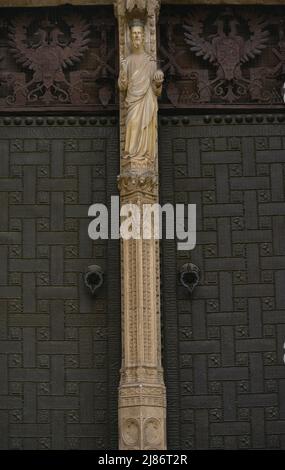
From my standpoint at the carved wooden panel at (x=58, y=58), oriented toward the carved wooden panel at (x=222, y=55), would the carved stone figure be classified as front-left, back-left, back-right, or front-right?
front-right

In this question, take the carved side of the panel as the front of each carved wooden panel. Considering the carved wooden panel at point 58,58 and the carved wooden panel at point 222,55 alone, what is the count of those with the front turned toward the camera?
2

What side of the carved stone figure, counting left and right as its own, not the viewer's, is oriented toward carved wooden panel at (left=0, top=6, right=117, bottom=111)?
right

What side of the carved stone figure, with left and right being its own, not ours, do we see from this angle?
front

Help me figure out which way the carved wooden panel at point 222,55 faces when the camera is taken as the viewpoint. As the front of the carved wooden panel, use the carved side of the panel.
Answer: facing the viewer

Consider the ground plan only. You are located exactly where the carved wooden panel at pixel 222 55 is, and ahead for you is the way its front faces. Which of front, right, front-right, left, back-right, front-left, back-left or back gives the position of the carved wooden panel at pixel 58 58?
right

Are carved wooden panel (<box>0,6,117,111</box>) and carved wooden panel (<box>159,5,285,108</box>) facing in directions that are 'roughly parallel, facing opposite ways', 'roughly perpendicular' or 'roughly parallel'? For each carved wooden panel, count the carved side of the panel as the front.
roughly parallel

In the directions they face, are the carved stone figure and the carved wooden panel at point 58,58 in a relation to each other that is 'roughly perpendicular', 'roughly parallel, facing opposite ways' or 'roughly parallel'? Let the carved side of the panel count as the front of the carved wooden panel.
roughly parallel

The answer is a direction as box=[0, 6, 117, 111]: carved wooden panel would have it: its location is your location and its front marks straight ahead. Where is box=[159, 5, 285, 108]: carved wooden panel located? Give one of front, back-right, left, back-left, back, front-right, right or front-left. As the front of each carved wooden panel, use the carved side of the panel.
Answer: left

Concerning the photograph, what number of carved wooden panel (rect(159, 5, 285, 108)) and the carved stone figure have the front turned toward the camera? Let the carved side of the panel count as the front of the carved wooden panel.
2

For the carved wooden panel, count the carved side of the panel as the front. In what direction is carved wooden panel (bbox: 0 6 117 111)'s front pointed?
toward the camera

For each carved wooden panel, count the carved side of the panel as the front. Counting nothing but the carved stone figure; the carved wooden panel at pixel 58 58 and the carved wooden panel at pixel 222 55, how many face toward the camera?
3
